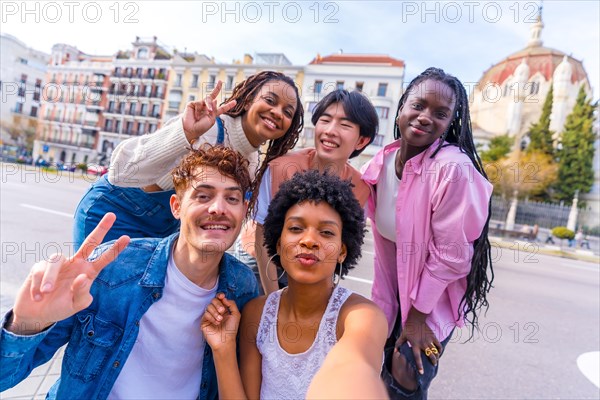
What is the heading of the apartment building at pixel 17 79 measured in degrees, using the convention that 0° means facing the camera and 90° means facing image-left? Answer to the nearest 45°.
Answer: approximately 315°

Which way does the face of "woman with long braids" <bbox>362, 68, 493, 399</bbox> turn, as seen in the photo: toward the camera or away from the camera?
toward the camera

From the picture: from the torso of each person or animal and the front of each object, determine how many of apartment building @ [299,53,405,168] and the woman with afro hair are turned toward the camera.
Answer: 2

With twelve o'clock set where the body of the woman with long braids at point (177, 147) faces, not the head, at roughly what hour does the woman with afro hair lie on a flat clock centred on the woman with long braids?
The woman with afro hair is roughly at 12 o'clock from the woman with long braids.

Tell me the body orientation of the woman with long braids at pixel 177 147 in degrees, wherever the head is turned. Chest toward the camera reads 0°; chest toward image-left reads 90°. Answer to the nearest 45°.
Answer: approximately 315°

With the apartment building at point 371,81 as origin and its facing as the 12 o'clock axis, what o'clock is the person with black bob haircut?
The person with black bob haircut is roughly at 12 o'clock from the apartment building.

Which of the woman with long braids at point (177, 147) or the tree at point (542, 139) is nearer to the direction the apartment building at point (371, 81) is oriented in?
the woman with long braids

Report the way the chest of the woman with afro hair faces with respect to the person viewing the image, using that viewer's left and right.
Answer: facing the viewer

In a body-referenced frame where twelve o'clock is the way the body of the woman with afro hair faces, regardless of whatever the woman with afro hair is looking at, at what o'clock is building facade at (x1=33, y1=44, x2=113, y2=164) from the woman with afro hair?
The building facade is roughly at 5 o'clock from the woman with afro hair.

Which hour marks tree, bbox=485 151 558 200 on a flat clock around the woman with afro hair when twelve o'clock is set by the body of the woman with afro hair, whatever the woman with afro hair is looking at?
The tree is roughly at 7 o'clock from the woman with afro hair.

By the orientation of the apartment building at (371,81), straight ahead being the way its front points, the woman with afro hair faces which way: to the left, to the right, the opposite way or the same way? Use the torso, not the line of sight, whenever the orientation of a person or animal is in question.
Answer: the same way

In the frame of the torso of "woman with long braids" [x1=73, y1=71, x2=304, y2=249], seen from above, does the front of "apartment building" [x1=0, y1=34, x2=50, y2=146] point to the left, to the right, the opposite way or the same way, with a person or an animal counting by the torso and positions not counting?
the same way

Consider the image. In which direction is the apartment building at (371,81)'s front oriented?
toward the camera

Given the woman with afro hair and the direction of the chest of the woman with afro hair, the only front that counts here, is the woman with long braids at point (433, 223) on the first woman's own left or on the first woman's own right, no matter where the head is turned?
on the first woman's own left

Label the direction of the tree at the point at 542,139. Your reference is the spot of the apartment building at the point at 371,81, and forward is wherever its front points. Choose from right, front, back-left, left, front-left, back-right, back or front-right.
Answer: left
